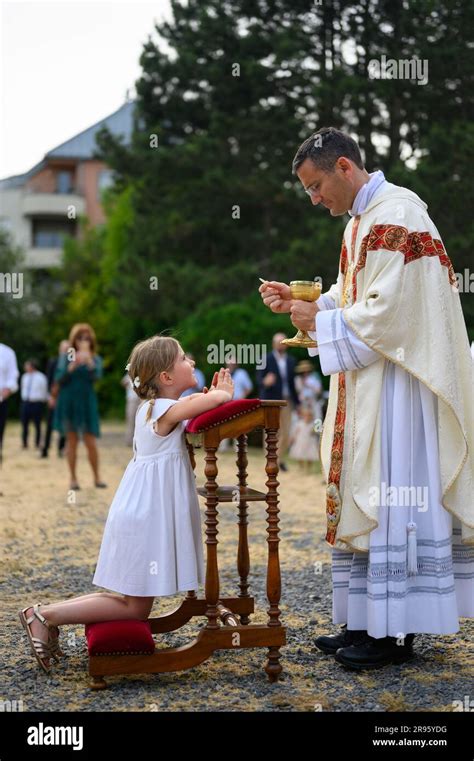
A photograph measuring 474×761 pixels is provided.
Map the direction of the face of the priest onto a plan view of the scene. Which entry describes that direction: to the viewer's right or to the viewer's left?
to the viewer's left

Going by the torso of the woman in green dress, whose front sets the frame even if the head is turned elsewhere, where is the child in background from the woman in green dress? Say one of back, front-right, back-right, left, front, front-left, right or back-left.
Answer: back-left

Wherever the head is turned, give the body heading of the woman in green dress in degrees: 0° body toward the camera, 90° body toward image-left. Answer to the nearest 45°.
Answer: approximately 0°

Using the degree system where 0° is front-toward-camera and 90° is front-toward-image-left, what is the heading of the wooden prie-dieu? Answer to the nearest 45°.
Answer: approximately 90°

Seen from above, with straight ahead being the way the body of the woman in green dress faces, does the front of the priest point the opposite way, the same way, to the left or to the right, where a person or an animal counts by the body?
to the right

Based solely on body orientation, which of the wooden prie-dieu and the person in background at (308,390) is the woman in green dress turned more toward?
the wooden prie-dieu

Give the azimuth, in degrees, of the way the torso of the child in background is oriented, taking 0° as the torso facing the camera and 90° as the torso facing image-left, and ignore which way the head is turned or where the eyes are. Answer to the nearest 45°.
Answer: approximately 0°

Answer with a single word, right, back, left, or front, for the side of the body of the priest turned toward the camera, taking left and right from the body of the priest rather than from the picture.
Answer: left

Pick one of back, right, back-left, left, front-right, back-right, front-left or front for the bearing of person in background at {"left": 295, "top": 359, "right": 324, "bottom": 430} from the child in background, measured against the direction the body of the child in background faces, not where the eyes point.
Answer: back

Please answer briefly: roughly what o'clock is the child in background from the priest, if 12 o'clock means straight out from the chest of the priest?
The child in background is roughly at 3 o'clock from the priest.

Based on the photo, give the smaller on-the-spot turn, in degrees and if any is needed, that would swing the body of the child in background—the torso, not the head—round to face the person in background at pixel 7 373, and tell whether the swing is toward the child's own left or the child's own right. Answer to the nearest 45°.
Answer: approximately 45° to the child's own right
